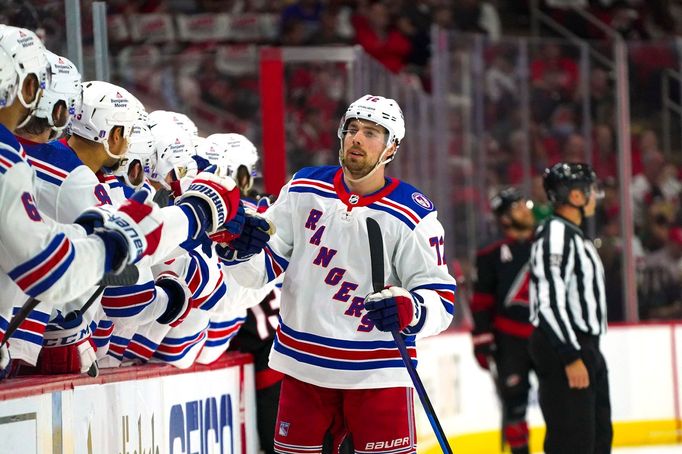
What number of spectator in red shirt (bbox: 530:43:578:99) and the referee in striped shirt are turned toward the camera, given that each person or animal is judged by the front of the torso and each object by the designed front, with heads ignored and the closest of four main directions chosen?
1

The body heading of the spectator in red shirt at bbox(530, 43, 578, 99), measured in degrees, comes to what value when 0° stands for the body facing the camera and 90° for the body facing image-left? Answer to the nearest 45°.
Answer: approximately 0°

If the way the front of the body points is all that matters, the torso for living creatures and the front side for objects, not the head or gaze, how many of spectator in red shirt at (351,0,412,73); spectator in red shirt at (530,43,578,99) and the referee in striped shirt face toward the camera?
2
